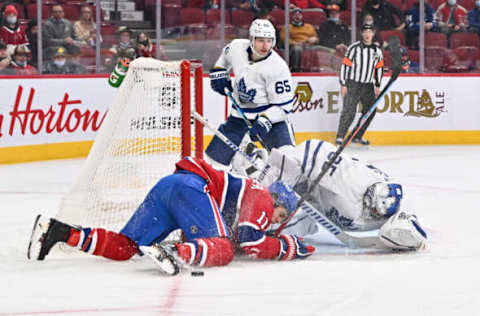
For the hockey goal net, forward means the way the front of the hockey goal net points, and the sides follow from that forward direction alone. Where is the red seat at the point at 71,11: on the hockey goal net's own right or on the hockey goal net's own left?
on the hockey goal net's own left

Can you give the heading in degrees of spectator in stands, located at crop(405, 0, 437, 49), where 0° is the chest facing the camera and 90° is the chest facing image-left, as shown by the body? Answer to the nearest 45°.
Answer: approximately 0°

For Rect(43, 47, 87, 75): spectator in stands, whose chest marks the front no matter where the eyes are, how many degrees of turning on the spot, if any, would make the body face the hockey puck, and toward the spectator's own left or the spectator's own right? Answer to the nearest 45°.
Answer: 0° — they already face it

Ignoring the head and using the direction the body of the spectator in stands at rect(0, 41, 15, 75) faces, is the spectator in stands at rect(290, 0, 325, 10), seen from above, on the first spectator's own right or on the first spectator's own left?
on the first spectator's own left

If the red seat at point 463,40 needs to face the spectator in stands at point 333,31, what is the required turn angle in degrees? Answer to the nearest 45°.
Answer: approximately 45° to its right

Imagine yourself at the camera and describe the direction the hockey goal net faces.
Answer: facing to the right of the viewer

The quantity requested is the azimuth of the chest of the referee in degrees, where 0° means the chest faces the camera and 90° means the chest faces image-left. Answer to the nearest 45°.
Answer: approximately 0°
